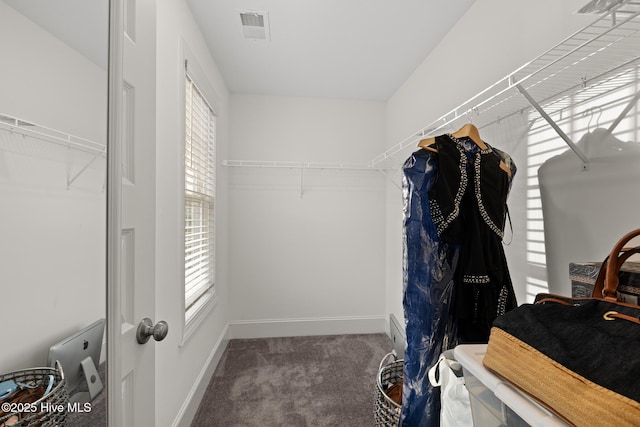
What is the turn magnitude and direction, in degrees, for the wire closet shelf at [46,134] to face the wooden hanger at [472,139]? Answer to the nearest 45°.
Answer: approximately 45° to its left

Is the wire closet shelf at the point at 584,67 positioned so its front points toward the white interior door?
yes

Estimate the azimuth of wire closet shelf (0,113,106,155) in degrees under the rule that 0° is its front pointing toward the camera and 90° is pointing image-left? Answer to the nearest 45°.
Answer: approximately 315°

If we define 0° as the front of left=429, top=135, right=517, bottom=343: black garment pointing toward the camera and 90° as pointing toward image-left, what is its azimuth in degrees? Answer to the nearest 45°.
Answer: approximately 0°

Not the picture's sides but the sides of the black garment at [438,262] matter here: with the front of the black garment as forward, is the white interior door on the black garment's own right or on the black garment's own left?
on the black garment's own right

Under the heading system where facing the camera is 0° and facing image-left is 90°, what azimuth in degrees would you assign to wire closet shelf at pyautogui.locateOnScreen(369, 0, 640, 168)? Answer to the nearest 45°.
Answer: approximately 45°
